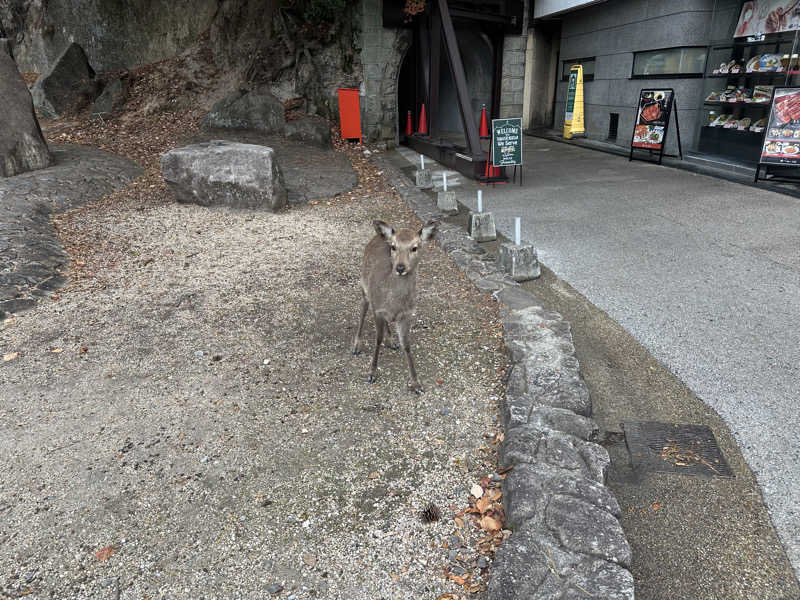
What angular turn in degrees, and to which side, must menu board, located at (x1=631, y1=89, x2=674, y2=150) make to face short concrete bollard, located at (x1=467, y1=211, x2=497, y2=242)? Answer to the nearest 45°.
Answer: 0° — it already faces it

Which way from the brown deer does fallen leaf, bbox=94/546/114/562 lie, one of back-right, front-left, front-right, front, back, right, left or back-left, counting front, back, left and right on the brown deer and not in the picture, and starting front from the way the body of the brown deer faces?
front-right

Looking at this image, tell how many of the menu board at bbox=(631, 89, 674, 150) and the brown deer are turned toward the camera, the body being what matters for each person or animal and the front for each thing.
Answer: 2

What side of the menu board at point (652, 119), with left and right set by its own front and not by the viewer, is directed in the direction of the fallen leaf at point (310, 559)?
front

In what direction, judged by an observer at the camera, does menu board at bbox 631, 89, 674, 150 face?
facing the viewer

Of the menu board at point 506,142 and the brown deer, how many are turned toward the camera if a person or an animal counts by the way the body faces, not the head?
2

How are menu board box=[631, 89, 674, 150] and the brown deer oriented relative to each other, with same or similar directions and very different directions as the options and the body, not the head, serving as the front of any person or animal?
same or similar directions

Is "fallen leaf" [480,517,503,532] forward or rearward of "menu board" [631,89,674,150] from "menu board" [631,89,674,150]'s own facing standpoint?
forward

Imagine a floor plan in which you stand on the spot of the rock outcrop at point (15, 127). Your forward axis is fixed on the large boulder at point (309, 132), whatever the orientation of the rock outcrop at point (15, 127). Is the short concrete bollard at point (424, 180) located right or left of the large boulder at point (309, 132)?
right

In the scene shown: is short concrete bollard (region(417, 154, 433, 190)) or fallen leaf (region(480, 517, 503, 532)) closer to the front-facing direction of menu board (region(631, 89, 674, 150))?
the fallen leaf

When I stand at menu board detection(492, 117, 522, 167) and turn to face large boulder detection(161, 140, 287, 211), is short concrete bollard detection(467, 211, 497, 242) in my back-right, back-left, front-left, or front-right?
front-left

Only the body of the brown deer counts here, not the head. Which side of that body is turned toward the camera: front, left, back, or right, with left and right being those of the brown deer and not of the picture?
front

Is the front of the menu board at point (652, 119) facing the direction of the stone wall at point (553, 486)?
yes

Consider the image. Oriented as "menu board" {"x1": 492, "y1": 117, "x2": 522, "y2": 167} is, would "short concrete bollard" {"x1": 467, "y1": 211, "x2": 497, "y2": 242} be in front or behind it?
in front

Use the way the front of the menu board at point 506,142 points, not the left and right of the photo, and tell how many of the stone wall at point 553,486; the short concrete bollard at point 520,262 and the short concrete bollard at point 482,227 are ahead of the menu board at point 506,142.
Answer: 3

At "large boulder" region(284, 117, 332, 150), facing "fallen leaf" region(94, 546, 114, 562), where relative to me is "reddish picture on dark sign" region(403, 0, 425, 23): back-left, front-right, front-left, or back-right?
back-left
